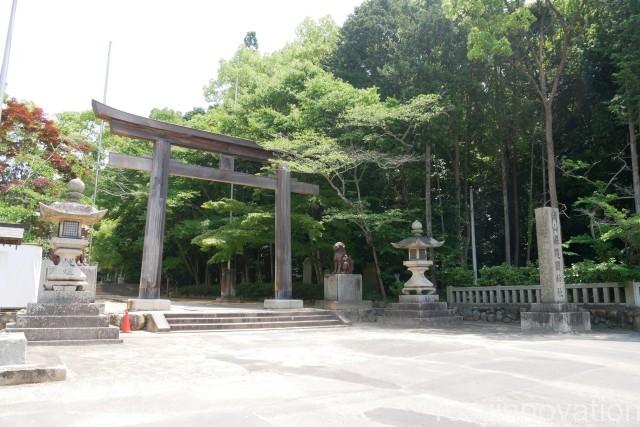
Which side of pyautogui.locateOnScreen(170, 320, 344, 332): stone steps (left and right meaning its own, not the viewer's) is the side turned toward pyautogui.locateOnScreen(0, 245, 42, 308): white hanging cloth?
right

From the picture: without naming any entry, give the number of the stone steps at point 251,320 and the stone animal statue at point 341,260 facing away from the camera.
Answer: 0

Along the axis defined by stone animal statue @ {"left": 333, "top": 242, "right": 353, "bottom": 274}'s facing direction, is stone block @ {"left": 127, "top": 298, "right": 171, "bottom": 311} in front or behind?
in front

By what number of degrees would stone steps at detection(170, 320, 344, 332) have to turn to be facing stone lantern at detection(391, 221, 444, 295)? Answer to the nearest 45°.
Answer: approximately 90° to its left

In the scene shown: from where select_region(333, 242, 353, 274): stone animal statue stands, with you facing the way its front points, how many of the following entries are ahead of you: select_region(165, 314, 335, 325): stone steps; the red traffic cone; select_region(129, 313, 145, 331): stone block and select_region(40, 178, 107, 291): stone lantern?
4

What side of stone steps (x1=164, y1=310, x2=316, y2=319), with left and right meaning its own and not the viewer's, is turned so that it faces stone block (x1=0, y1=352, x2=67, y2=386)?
front

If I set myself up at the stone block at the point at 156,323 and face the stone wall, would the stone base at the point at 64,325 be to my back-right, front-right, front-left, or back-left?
back-right

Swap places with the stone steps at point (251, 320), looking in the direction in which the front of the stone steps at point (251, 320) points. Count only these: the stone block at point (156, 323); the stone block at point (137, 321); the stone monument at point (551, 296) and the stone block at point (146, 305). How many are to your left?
1

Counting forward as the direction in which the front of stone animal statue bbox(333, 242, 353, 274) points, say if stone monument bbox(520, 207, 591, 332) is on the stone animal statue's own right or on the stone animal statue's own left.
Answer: on the stone animal statue's own left

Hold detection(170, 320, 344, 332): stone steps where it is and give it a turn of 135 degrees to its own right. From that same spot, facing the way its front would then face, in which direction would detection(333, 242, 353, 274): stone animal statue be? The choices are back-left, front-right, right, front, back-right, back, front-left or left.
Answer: right

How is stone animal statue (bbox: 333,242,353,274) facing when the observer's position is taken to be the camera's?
facing the viewer and to the left of the viewer

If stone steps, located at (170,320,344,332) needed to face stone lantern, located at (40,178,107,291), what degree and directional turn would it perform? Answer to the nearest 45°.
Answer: approximately 45° to its right

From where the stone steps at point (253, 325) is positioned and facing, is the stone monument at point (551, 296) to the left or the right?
on its left

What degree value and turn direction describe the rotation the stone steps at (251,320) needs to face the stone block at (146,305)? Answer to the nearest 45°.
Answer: approximately 90° to its right
